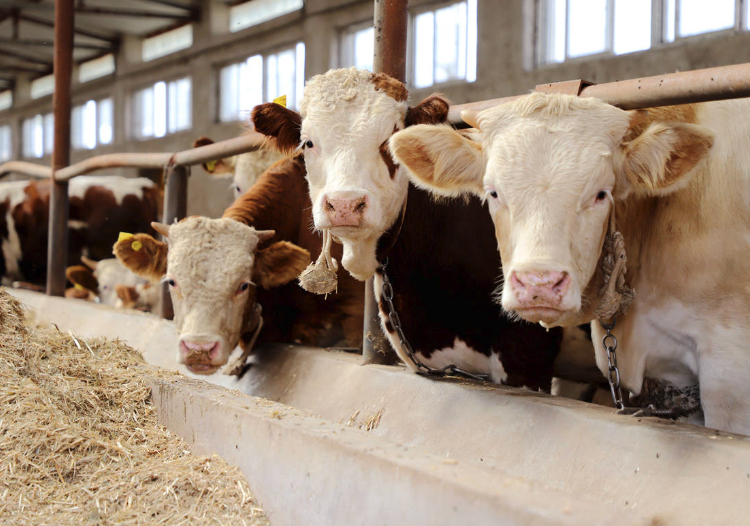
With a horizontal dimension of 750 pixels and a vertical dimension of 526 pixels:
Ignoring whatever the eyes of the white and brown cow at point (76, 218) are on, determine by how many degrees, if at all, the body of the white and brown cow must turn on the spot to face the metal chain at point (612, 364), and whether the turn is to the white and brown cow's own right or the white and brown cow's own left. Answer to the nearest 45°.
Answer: approximately 90° to the white and brown cow's own left

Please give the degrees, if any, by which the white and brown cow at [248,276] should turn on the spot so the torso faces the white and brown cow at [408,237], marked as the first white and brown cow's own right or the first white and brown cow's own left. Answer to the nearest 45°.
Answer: approximately 90° to the first white and brown cow's own left

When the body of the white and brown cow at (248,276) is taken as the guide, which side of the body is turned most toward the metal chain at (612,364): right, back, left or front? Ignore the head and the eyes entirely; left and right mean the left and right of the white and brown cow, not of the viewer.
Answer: left

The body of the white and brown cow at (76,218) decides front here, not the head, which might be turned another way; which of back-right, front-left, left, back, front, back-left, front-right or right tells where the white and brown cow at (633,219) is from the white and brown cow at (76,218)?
left

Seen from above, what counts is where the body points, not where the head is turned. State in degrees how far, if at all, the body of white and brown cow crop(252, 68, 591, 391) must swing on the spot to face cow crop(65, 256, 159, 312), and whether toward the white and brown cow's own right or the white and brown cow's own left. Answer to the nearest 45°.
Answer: approximately 90° to the white and brown cow's own right

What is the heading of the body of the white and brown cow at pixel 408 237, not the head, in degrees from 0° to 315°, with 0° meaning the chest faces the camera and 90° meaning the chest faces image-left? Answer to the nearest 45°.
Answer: approximately 45°

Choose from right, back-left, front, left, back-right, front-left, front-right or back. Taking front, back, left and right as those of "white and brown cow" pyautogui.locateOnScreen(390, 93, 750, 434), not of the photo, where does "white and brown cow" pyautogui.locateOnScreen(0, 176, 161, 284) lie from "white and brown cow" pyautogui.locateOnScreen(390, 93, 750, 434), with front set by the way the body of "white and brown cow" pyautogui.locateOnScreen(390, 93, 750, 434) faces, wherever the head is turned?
right
